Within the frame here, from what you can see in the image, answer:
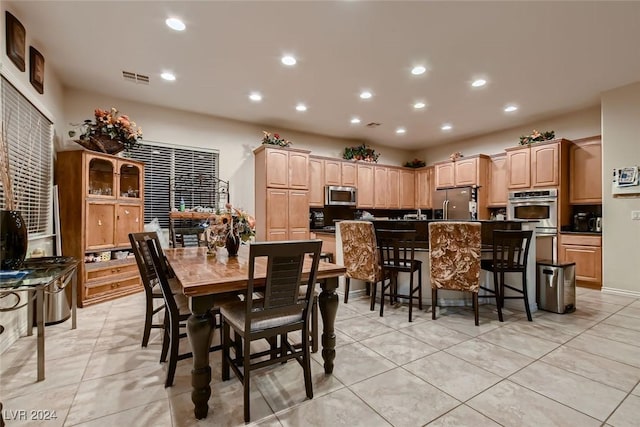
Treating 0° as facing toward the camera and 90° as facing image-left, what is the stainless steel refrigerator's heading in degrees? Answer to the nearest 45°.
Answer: approximately 45°

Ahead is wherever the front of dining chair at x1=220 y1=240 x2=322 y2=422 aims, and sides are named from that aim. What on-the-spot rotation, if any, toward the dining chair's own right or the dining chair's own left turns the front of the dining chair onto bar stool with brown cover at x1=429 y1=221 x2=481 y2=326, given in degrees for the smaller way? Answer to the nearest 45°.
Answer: approximately 90° to the dining chair's own right

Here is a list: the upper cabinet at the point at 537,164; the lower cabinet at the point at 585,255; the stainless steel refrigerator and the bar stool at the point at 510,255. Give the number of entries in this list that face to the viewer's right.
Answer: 0

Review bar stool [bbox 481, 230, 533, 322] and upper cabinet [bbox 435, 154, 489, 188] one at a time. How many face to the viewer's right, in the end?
0

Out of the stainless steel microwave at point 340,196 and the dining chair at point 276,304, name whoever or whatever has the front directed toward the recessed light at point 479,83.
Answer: the stainless steel microwave

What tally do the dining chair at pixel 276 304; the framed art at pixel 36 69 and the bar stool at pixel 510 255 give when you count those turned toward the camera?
0

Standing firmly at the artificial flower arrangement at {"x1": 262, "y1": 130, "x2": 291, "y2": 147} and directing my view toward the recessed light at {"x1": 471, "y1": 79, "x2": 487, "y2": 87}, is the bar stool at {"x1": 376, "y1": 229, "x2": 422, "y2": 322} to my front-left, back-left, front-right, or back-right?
front-right

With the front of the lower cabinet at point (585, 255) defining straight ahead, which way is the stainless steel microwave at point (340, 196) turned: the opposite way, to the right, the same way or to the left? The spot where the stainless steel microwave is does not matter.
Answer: to the left

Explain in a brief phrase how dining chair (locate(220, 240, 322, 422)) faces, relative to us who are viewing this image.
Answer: facing away from the viewer and to the left of the viewer

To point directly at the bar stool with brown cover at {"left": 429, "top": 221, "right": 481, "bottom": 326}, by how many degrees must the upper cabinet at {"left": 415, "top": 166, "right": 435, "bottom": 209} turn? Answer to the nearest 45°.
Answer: approximately 45° to its left

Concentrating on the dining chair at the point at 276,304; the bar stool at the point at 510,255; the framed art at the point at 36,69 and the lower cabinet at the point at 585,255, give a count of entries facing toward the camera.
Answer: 1

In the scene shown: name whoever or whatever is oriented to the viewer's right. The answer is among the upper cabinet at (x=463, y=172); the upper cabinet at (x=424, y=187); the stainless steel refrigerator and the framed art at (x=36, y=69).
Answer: the framed art

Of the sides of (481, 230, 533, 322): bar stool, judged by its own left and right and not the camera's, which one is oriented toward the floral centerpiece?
left

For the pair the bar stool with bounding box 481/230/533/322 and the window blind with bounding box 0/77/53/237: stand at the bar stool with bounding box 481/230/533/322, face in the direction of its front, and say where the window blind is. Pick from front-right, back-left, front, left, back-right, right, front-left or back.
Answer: left

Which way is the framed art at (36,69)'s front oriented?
to the viewer's right
